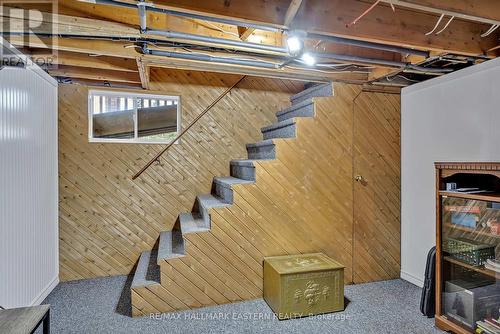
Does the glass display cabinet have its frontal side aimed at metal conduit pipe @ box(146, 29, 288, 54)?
yes

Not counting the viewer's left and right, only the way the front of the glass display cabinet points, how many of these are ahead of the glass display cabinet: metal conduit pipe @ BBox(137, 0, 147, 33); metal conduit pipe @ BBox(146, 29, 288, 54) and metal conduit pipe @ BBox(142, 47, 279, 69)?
3

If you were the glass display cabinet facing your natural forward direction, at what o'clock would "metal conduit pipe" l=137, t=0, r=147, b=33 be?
The metal conduit pipe is roughly at 12 o'clock from the glass display cabinet.

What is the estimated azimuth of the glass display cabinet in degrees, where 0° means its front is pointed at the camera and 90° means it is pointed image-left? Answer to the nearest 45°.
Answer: approximately 45°

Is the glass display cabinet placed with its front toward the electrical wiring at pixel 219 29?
yes

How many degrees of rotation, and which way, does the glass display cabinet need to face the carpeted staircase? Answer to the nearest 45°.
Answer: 0° — it already faces it
